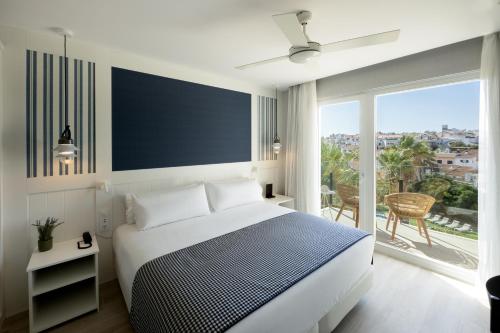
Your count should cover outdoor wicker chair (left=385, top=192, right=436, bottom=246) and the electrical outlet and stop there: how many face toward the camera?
1

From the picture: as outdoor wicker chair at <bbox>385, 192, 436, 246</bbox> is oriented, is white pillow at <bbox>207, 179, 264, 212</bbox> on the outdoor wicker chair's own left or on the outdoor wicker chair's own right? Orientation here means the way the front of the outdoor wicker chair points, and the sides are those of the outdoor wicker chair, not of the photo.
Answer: on the outdoor wicker chair's own left

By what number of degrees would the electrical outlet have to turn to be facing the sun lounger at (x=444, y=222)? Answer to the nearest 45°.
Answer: approximately 45° to its left

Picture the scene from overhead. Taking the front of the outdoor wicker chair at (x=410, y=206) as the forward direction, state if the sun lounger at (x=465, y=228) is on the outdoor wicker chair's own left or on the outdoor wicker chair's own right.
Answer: on the outdoor wicker chair's own right

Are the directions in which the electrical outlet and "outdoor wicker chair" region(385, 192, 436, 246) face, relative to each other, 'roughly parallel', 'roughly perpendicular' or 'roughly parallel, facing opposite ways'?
roughly perpendicular

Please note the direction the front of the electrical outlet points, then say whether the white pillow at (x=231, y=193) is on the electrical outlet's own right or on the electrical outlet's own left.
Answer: on the electrical outlet's own left

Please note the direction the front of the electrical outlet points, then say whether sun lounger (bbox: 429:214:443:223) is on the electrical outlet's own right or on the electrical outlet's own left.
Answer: on the electrical outlet's own left

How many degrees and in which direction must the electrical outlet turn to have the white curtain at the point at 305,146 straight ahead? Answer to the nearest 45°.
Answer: approximately 90° to its left
